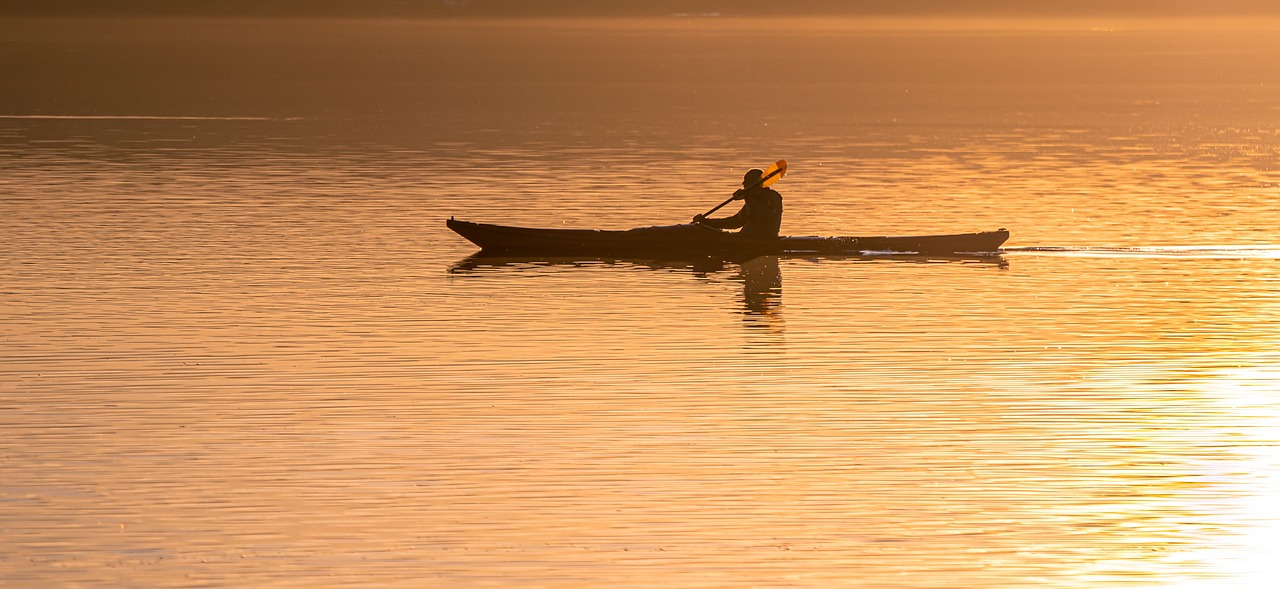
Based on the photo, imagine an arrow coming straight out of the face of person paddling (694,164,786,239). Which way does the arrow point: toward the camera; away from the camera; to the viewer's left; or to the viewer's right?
to the viewer's left

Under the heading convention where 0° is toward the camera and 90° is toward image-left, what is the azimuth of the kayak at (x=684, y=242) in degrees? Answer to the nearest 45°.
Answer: approximately 90°
